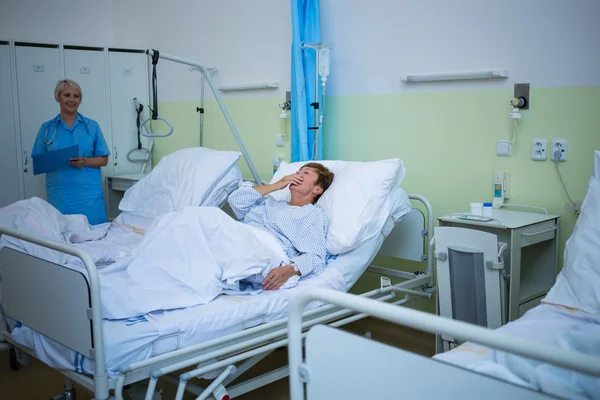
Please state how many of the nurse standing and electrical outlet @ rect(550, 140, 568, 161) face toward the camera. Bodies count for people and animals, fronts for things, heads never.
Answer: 2

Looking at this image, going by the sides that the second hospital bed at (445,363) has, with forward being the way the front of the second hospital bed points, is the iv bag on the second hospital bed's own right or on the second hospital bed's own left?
on the second hospital bed's own right

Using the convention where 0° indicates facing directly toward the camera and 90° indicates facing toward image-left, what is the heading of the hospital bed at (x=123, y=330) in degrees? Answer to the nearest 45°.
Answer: approximately 45°

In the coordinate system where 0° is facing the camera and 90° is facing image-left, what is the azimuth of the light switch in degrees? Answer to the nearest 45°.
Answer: approximately 0°

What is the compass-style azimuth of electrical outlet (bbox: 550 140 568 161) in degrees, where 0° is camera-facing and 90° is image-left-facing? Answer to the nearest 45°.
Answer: approximately 0°

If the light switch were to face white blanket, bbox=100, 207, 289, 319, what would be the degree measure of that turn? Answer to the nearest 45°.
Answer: approximately 45° to its right

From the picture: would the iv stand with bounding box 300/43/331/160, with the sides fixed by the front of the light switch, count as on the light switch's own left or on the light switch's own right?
on the light switch's own right

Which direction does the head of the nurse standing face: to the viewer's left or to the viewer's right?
to the viewer's right

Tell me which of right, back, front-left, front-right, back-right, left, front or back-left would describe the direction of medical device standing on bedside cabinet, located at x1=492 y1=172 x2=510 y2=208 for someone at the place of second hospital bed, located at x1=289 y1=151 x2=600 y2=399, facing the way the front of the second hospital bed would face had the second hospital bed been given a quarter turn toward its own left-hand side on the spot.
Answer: back-left
